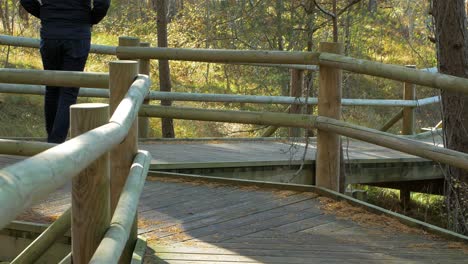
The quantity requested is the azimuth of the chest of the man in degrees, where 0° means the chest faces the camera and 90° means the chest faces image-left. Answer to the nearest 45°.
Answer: approximately 180°

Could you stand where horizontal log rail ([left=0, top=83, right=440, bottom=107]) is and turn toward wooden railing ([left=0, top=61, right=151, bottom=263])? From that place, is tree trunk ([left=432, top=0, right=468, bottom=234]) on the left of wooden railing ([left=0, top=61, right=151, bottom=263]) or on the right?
left

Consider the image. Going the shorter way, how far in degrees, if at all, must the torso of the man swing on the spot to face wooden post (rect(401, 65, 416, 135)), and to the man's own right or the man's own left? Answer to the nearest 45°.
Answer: approximately 45° to the man's own right

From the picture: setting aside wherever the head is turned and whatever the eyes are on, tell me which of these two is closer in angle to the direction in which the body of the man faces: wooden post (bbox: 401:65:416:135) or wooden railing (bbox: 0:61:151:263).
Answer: the wooden post

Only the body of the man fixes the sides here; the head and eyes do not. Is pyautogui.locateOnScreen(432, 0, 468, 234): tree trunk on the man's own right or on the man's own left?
on the man's own right

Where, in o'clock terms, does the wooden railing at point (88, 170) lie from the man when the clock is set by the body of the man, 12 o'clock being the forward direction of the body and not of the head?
The wooden railing is roughly at 6 o'clock from the man.
